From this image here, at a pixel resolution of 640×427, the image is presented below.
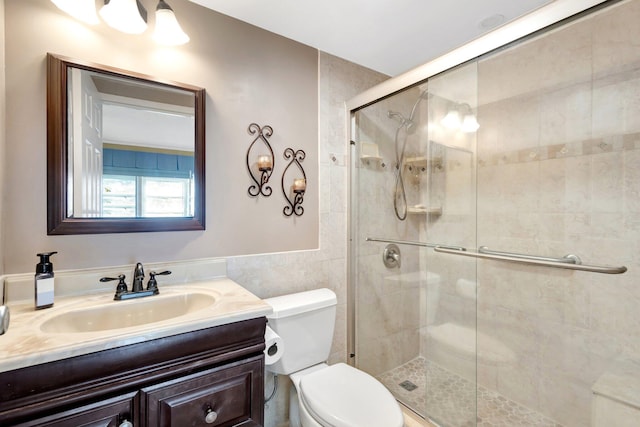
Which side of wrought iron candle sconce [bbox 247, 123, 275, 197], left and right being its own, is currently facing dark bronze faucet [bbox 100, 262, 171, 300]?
right

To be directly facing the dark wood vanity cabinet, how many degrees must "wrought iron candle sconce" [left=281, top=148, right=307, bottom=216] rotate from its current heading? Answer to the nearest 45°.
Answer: approximately 90° to its right

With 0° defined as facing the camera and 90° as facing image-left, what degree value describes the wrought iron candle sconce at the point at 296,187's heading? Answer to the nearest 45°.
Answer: approximately 315°
